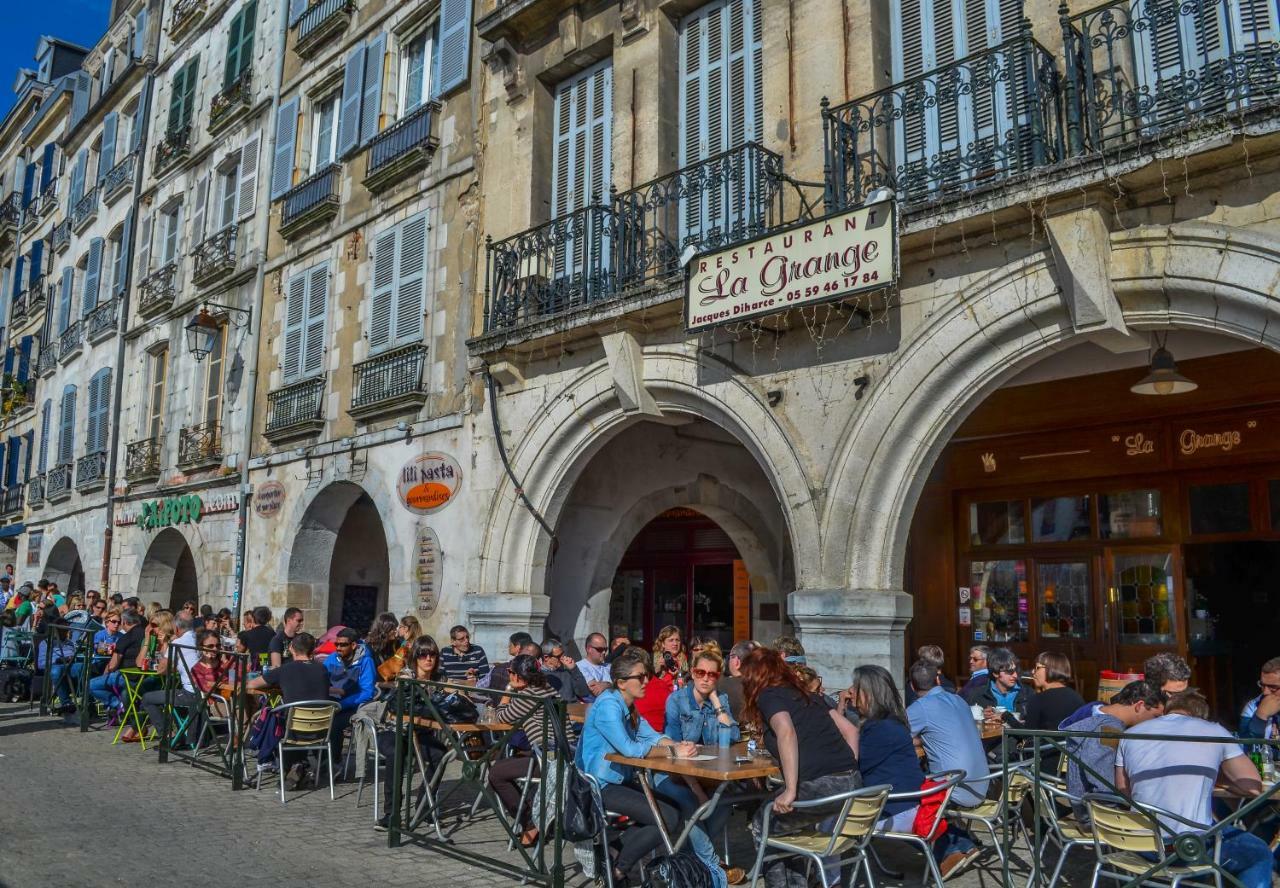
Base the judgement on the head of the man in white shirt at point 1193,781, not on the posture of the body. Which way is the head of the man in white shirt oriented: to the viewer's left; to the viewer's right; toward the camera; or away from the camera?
away from the camera

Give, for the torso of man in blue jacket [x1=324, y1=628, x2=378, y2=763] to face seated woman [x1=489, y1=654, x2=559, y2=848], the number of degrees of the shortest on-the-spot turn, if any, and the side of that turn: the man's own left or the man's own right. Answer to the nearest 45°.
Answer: approximately 90° to the man's own left

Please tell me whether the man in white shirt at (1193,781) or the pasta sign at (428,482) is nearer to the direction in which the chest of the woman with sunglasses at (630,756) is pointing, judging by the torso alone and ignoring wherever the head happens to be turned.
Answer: the man in white shirt

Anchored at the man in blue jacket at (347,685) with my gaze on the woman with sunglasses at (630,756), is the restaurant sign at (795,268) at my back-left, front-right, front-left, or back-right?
front-left

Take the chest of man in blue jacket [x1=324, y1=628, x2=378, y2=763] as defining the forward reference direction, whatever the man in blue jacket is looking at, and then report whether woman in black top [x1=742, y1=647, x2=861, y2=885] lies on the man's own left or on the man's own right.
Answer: on the man's own left

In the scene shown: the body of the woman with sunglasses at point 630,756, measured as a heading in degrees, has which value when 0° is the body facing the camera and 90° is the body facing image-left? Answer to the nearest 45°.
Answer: approximately 270°

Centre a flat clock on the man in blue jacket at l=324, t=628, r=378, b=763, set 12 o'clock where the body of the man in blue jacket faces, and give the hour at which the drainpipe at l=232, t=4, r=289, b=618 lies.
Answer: The drainpipe is roughly at 4 o'clock from the man in blue jacket.

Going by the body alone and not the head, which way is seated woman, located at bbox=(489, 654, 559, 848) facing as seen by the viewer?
to the viewer's left
